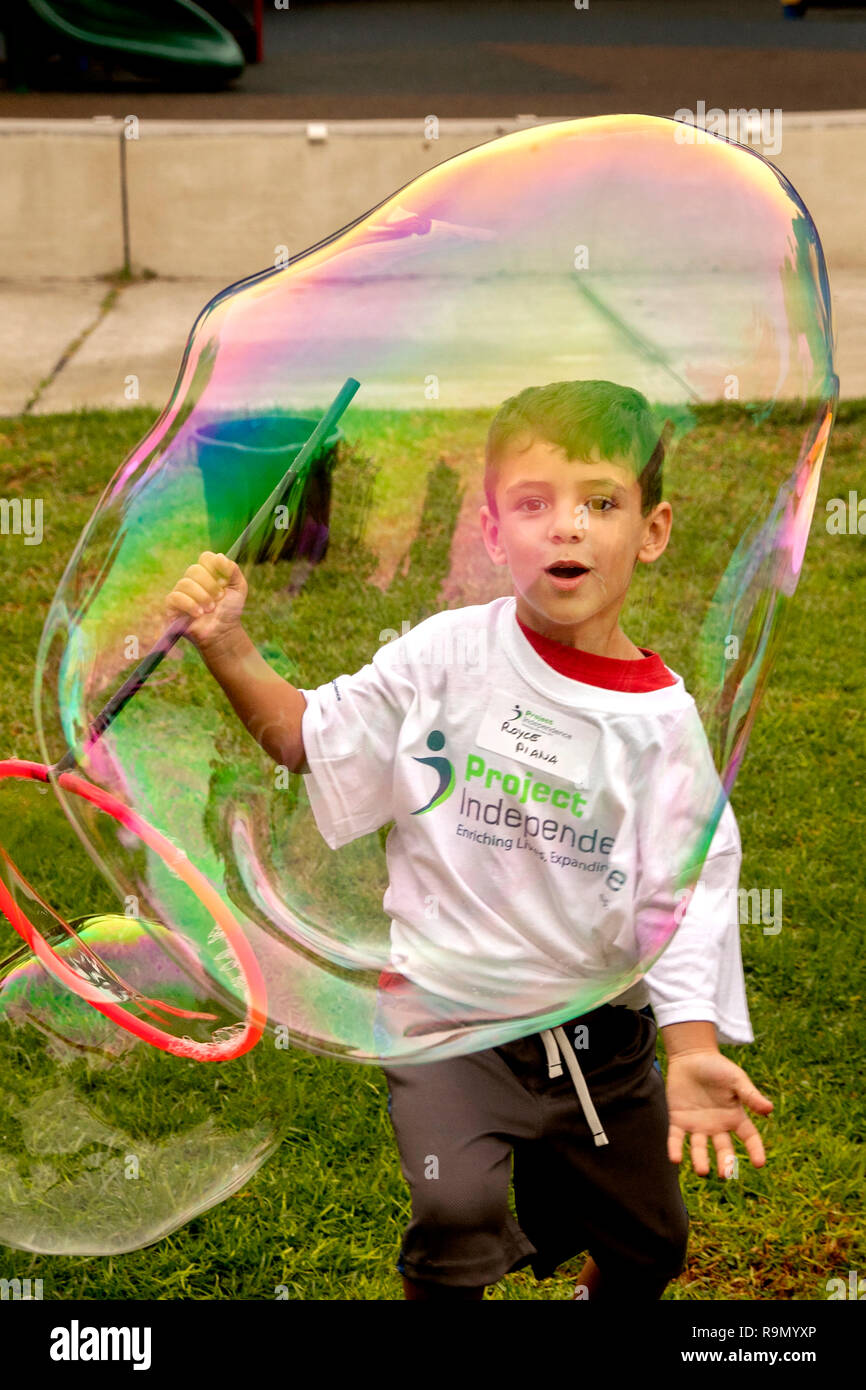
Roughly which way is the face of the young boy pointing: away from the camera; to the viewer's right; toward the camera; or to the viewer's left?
toward the camera

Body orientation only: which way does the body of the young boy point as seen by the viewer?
toward the camera
